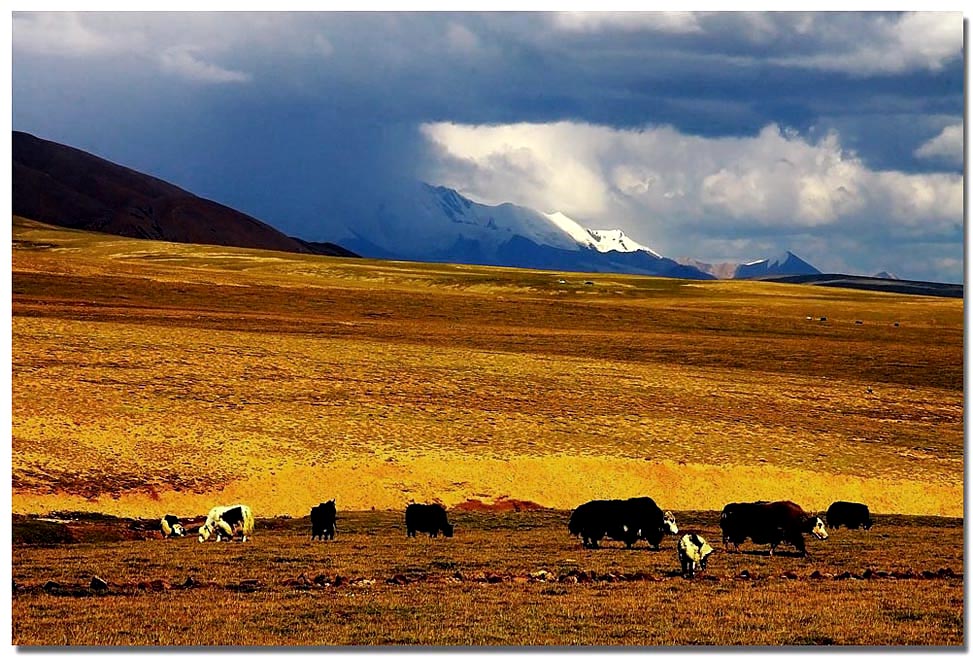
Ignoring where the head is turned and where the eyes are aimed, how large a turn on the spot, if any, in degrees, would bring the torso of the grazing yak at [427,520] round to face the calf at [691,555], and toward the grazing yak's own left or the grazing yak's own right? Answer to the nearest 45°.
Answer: approximately 45° to the grazing yak's own right

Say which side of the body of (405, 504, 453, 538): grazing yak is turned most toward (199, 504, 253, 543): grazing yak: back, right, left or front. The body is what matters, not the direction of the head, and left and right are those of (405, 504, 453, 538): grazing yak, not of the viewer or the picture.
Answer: back

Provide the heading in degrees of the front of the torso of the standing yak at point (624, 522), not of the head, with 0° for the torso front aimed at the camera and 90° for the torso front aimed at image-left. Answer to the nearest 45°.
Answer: approximately 270°

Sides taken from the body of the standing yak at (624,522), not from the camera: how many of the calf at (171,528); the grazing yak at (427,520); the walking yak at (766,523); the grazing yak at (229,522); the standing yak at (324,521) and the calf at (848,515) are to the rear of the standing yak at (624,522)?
4

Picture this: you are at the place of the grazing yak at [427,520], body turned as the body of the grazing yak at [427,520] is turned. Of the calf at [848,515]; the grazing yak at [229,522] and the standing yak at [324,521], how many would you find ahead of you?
1

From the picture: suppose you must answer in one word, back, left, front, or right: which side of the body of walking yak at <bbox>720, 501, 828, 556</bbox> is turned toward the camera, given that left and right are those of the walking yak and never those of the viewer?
right

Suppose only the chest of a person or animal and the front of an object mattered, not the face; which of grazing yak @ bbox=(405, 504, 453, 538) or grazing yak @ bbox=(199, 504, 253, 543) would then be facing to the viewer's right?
grazing yak @ bbox=(405, 504, 453, 538)

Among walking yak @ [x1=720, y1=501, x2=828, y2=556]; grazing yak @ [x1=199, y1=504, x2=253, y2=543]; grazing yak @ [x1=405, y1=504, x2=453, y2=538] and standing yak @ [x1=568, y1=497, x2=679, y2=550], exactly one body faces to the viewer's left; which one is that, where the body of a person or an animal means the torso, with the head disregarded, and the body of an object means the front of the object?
grazing yak @ [x1=199, y1=504, x2=253, y2=543]

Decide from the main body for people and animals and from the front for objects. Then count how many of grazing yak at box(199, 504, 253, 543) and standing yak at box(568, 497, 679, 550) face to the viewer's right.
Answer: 1

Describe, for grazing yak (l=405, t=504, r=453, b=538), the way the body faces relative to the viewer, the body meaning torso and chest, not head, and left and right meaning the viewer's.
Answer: facing to the right of the viewer

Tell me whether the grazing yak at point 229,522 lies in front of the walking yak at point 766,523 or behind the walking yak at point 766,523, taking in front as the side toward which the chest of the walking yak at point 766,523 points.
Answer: behind

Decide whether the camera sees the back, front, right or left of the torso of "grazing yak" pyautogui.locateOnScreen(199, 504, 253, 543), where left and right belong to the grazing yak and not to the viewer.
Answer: left

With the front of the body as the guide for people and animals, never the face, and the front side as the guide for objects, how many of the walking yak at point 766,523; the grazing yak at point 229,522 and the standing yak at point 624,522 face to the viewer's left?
1

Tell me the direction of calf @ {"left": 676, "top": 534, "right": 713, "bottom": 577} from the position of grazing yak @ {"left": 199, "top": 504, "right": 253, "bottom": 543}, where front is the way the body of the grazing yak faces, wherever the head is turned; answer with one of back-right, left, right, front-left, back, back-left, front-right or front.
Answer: back-left

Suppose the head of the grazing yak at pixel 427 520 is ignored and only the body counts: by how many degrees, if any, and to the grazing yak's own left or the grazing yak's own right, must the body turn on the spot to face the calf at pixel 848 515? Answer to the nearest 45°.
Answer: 0° — it already faces it

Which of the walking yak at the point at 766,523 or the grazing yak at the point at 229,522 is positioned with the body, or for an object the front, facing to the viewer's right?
the walking yak at the point at 766,523

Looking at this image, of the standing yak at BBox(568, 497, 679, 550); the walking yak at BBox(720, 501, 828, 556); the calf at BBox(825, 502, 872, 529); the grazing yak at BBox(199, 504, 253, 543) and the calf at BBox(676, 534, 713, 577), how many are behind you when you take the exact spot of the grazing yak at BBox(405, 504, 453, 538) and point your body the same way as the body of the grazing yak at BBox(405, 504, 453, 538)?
1
